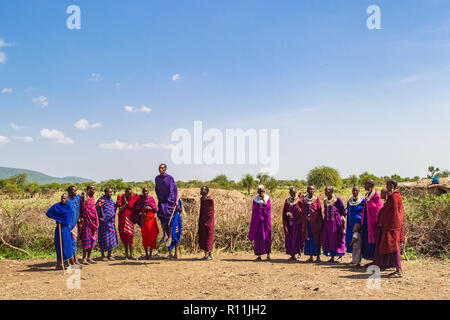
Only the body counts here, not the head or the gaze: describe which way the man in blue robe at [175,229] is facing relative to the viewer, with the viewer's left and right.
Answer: facing the viewer and to the right of the viewer

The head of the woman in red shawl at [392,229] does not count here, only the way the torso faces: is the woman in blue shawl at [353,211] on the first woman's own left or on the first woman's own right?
on the first woman's own right

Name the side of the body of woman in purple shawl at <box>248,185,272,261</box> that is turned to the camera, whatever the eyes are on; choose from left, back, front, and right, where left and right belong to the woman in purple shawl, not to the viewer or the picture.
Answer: front

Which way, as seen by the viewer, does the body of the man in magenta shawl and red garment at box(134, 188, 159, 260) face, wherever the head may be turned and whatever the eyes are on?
toward the camera

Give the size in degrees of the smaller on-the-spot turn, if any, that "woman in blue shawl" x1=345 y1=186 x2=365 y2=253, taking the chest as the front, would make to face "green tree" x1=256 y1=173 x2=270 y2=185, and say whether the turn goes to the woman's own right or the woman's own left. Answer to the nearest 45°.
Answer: approximately 135° to the woman's own right
